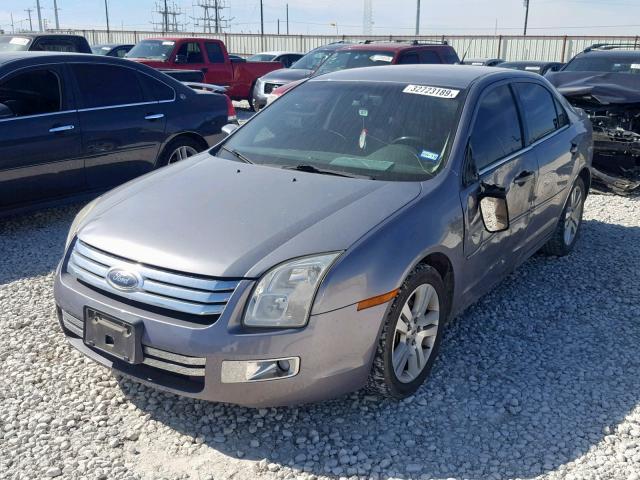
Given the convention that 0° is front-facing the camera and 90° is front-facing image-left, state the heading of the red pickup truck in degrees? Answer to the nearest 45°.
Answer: approximately 45°

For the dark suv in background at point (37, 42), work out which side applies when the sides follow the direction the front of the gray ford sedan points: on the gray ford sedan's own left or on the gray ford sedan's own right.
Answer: on the gray ford sedan's own right

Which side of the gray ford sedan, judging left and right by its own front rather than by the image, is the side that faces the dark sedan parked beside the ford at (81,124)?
right

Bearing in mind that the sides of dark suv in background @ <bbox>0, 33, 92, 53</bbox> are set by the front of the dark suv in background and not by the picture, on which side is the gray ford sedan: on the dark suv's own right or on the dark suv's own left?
on the dark suv's own left

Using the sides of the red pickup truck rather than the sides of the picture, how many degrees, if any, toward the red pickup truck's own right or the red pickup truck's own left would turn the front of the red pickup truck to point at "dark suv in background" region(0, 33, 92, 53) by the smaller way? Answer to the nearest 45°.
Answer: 0° — it already faces it

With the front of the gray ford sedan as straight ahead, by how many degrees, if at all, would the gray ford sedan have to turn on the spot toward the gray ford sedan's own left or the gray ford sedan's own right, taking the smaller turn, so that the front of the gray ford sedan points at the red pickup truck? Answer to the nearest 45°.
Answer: approximately 135° to the gray ford sedan's own right
